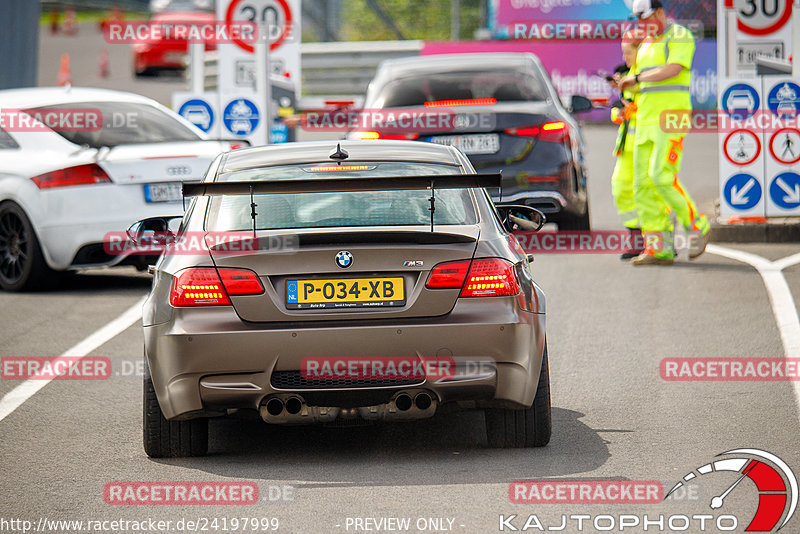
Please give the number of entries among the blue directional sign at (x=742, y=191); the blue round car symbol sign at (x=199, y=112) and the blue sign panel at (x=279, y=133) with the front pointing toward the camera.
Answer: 3

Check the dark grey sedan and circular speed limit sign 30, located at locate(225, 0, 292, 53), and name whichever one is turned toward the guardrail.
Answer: the dark grey sedan

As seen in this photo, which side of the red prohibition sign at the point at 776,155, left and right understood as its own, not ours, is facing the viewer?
front

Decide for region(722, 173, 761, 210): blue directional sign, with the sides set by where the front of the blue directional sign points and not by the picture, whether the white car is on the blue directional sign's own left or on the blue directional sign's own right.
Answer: on the blue directional sign's own right

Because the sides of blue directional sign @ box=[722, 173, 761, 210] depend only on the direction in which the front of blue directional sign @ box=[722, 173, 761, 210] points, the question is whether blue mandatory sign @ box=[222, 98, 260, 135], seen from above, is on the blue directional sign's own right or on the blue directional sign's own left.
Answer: on the blue directional sign's own right

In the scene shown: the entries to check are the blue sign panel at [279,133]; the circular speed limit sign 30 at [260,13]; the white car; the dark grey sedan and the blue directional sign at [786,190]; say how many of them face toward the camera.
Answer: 3

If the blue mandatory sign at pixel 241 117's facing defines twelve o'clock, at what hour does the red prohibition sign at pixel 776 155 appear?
The red prohibition sign is roughly at 10 o'clock from the blue mandatory sign.

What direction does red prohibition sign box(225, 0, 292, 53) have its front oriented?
toward the camera

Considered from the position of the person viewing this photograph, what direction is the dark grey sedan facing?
facing away from the viewer

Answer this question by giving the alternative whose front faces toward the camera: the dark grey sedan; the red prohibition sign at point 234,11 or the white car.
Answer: the red prohibition sign

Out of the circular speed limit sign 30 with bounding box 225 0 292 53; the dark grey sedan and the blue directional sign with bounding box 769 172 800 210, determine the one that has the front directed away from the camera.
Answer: the dark grey sedan

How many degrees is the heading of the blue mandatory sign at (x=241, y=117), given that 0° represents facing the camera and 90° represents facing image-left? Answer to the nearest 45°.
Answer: approximately 0°

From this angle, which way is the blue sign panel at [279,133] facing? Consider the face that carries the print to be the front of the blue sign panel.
toward the camera

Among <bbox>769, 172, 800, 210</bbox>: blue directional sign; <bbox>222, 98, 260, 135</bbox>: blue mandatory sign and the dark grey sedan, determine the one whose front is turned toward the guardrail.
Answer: the dark grey sedan
